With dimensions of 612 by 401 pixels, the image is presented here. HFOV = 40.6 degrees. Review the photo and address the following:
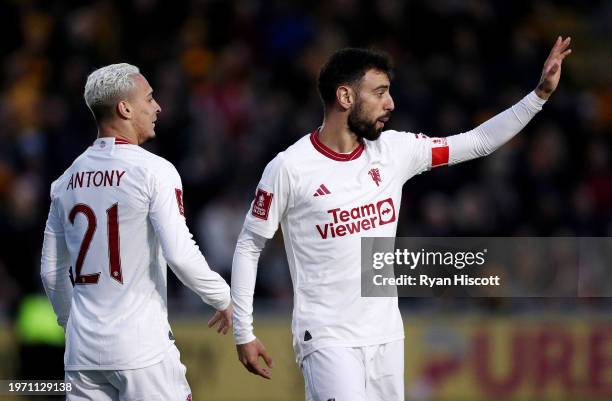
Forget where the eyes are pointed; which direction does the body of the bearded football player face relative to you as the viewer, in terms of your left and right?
facing the viewer and to the right of the viewer

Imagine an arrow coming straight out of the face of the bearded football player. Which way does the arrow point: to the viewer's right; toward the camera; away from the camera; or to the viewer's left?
to the viewer's right
